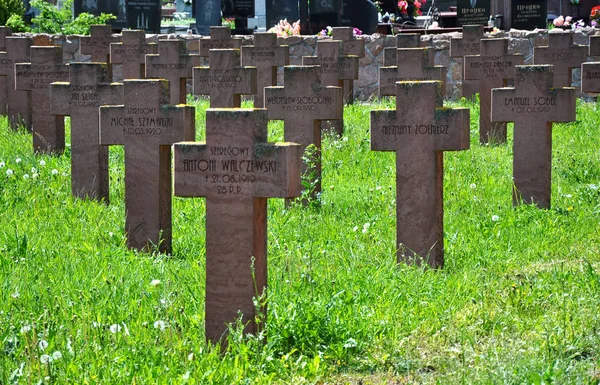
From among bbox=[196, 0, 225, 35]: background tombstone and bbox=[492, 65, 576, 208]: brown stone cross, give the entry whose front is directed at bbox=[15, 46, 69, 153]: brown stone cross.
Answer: the background tombstone

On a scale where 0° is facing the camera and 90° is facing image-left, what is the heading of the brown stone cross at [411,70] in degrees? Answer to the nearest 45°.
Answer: approximately 0°

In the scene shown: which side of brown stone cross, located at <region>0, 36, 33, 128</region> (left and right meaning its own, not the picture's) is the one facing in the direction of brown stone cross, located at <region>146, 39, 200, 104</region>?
left

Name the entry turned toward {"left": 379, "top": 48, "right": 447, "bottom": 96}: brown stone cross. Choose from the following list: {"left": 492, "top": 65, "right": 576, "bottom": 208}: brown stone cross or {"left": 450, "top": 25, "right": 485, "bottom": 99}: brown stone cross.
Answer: {"left": 450, "top": 25, "right": 485, "bottom": 99}: brown stone cross

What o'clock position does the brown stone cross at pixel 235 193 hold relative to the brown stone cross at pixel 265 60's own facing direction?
the brown stone cross at pixel 235 193 is roughly at 12 o'clock from the brown stone cross at pixel 265 60.

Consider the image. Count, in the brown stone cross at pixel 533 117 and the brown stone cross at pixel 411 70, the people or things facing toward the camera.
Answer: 2

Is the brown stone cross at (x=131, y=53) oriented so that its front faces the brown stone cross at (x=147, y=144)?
yes

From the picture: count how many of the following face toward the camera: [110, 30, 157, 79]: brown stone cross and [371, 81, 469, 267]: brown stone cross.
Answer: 2

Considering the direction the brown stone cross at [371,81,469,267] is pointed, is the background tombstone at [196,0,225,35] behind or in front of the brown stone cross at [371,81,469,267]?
behind

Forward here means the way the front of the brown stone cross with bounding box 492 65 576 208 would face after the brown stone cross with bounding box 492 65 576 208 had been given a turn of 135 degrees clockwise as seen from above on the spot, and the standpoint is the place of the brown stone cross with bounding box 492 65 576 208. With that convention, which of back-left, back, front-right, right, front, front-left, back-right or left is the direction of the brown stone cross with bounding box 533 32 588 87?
front-right

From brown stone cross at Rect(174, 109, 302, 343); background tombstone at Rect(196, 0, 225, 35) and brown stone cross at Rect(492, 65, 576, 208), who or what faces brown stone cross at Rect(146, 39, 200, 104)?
the background tombstone
